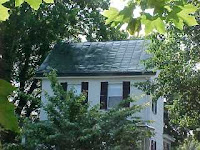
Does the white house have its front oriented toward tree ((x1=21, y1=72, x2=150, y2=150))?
yes

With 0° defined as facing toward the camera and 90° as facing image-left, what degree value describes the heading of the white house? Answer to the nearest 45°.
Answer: approximately 0°
